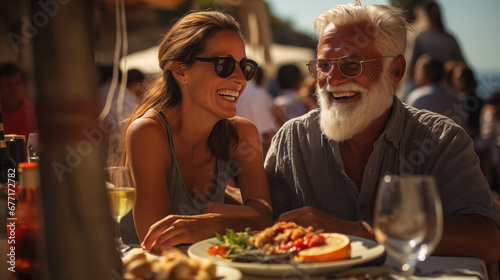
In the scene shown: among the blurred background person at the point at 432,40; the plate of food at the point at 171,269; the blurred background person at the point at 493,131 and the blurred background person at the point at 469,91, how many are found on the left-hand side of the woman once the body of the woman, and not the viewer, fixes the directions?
3

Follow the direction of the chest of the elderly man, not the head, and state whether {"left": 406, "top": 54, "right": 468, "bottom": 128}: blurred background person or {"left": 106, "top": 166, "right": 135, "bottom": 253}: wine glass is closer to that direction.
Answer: the wine glass

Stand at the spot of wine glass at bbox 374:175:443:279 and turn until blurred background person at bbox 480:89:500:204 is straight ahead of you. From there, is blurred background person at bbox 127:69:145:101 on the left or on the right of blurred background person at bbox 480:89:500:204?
left

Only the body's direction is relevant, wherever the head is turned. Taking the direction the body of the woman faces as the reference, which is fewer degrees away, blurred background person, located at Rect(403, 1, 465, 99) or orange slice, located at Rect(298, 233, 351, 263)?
the orange slice

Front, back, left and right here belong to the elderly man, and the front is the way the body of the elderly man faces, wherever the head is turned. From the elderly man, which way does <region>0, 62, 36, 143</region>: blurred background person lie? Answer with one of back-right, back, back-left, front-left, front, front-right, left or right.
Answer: right

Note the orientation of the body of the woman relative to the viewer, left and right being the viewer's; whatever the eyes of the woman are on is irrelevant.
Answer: facing the viewer and to the right of the viewer

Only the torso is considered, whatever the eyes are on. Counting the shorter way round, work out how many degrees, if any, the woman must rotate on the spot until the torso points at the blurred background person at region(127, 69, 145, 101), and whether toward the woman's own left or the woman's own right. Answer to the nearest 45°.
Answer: approximately 135° to the woman's own left

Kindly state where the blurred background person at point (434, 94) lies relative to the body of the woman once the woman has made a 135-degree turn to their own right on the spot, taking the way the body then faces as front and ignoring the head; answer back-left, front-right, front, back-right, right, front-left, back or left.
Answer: back-right

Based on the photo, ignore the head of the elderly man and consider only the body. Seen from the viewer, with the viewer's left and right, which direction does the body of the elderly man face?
facing the viewer and to the left of the viewer

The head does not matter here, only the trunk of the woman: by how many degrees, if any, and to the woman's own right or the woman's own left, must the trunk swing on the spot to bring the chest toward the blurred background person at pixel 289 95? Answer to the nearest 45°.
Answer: approximately 135° to the woman's own left

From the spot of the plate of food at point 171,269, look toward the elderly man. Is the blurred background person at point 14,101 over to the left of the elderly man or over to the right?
left

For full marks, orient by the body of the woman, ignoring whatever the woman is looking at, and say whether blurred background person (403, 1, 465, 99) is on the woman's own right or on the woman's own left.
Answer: on the woman's own left

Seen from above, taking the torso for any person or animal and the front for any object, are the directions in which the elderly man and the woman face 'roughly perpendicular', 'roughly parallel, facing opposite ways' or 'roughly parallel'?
roughly perpendicular

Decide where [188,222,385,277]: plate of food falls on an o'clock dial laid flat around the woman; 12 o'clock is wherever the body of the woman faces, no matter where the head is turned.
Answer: The plate of food is roughly at 1 o'clock from the woman.
